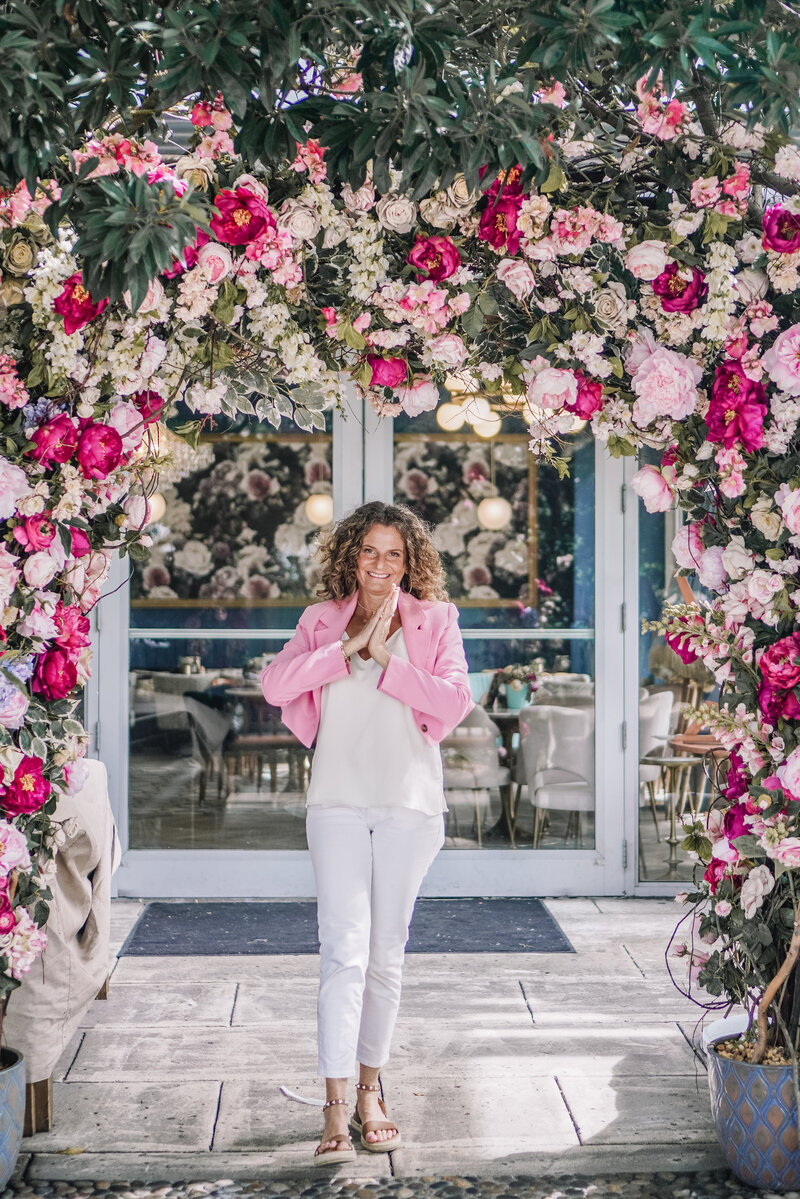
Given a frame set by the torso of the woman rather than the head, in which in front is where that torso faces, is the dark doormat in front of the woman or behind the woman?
behind

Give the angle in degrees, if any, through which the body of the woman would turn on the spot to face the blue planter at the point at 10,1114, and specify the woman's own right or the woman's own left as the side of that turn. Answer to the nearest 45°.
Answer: approximately 90° to the woman's own right

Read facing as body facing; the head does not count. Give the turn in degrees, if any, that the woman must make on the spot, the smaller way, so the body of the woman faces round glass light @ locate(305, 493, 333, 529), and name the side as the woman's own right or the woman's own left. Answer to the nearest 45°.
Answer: approximately 180°

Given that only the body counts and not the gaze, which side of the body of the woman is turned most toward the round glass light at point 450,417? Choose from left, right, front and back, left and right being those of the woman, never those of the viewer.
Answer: back

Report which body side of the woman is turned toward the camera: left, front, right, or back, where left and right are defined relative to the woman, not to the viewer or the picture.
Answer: front

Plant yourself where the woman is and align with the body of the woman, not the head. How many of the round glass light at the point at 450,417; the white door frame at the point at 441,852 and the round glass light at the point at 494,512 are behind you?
3

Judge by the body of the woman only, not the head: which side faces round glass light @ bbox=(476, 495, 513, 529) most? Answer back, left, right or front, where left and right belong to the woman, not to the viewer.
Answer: back

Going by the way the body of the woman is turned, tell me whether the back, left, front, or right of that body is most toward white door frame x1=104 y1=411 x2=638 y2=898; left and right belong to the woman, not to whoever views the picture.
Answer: back
